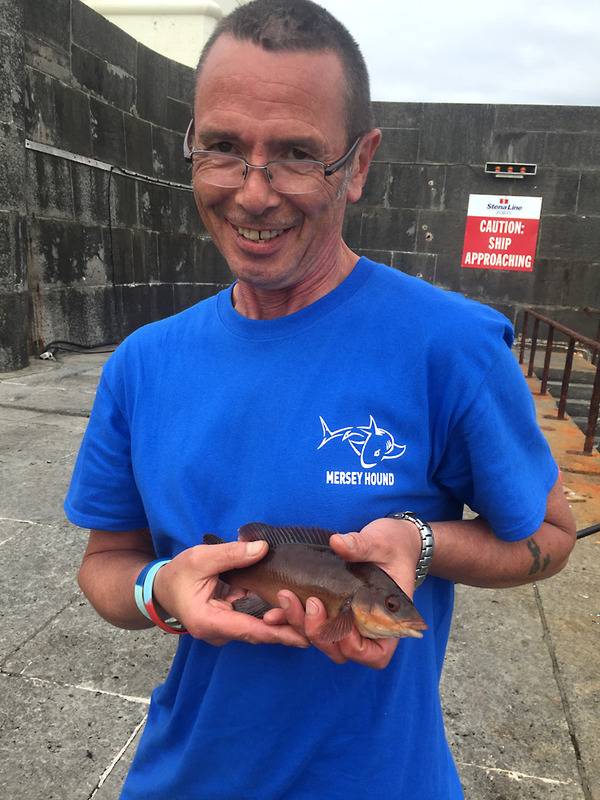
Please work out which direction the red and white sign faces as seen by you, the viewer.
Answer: facing the viewer

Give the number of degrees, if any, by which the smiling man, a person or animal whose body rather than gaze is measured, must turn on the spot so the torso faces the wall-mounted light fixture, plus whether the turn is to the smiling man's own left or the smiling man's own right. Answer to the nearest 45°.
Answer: approximately 180°

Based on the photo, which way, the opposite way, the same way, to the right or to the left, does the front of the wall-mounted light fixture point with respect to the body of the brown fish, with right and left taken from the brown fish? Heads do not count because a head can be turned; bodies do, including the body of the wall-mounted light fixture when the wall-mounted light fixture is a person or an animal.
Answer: to the right

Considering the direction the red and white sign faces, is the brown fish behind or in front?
in front

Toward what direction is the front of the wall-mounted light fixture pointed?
toward the camera

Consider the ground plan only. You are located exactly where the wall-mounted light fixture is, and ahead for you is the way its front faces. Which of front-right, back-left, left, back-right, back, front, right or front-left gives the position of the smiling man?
front

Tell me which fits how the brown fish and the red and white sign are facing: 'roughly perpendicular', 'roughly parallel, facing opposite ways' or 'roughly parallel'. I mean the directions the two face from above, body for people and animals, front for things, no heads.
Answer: roughly perpendicular

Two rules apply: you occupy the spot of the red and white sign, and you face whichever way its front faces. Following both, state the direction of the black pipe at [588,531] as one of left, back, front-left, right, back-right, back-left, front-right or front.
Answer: front

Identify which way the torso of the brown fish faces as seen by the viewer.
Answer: to the viewer's right

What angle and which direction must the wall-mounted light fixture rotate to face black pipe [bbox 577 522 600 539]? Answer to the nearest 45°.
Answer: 0° — it already faces it

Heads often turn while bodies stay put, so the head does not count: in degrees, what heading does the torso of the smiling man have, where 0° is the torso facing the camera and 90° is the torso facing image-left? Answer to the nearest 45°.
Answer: approximately 0°

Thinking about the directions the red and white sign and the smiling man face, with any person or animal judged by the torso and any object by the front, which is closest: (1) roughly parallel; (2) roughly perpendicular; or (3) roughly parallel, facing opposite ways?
roughly parallel

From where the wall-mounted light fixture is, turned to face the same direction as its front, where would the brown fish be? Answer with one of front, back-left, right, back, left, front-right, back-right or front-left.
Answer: front

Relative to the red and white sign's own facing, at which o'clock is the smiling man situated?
The smiling man is roughly at 12 o'clock from the red and white sign.

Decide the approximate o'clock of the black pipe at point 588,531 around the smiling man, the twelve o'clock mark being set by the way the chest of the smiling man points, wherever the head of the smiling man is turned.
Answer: The black pipe is roughly at 7 o'clock from the smiling man.
